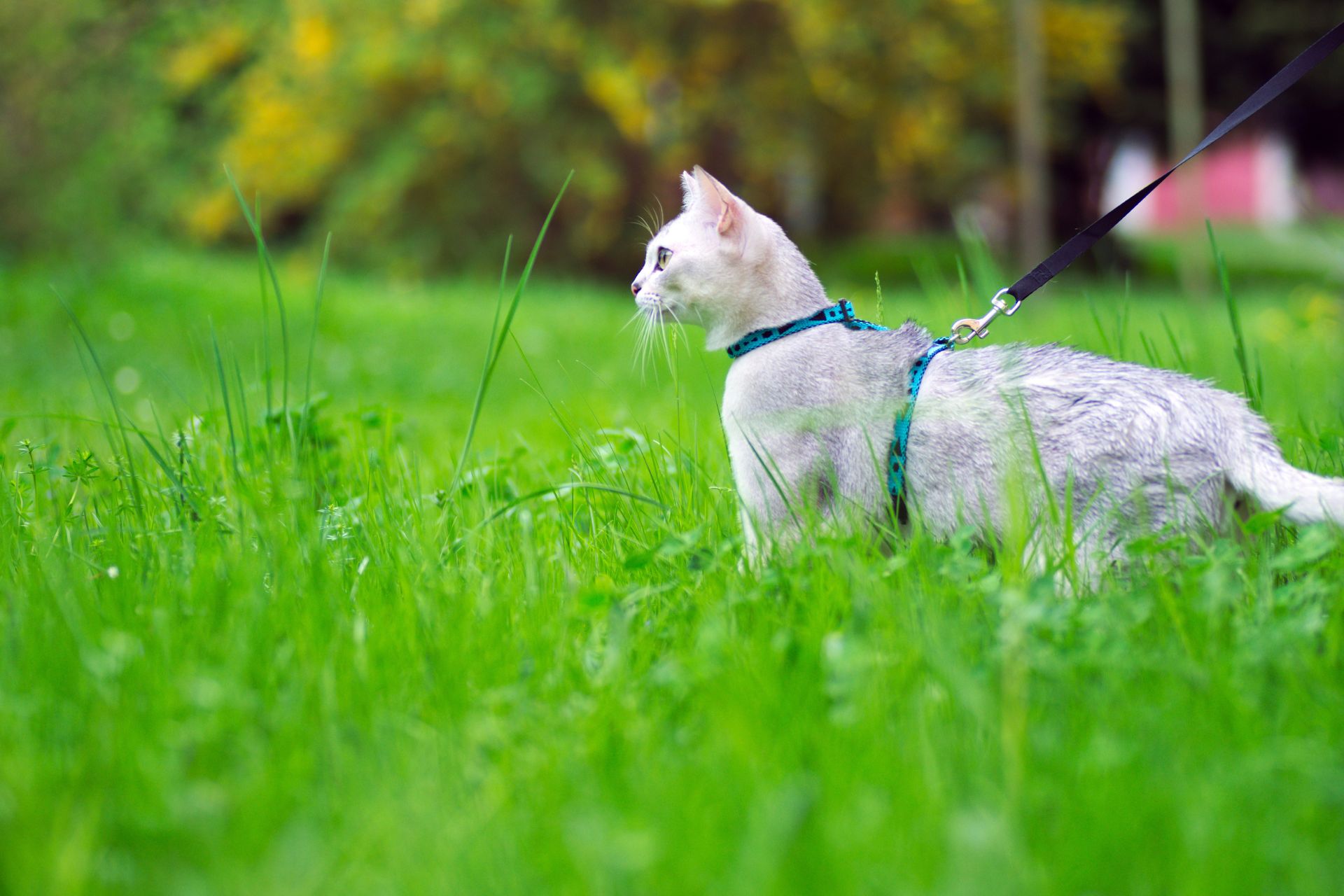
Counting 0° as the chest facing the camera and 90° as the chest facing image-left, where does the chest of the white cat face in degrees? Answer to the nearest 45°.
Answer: approximately 90°

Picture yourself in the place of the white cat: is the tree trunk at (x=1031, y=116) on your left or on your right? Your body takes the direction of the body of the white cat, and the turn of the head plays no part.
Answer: on your right
